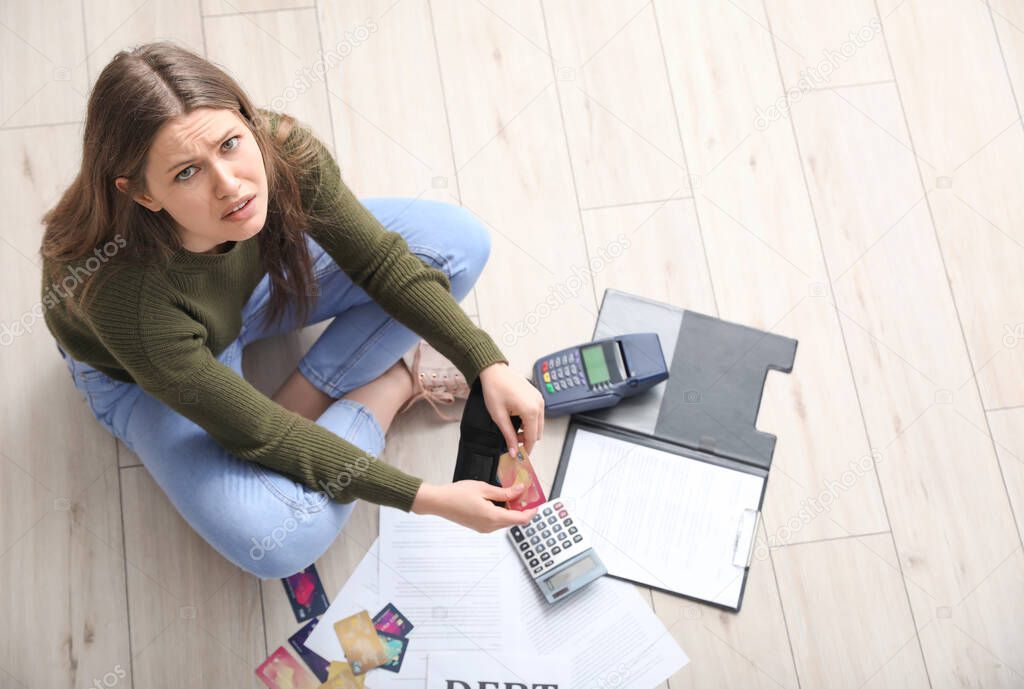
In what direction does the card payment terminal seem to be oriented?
to the viewer's left

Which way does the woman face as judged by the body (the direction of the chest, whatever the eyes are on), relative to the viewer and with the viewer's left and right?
facing the viewer and to the right of the viewer

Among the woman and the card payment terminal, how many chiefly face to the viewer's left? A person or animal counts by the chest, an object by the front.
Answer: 1
